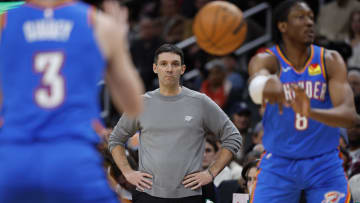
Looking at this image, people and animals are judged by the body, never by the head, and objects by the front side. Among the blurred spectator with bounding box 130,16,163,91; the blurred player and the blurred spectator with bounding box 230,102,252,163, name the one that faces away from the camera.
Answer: the blurred player

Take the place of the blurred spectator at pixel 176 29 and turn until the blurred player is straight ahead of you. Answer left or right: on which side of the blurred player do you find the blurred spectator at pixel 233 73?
left

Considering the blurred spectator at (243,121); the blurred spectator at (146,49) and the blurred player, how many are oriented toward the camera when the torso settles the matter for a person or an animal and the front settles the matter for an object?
2

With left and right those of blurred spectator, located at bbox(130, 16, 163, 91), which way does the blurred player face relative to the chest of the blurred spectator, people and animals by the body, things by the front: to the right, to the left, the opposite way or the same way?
the opposite way

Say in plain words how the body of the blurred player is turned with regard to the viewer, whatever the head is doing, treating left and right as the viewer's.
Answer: facing away from the viewer

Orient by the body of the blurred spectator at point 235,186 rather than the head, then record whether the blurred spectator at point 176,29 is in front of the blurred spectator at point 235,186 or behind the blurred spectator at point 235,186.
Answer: behind

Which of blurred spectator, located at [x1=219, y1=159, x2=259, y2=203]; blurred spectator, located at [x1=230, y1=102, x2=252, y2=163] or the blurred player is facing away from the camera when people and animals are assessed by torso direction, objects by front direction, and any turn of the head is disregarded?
the blurred player

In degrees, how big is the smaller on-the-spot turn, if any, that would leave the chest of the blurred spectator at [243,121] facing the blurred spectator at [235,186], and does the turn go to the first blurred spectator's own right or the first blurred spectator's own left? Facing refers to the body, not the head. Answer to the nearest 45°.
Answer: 0° — they already face them
